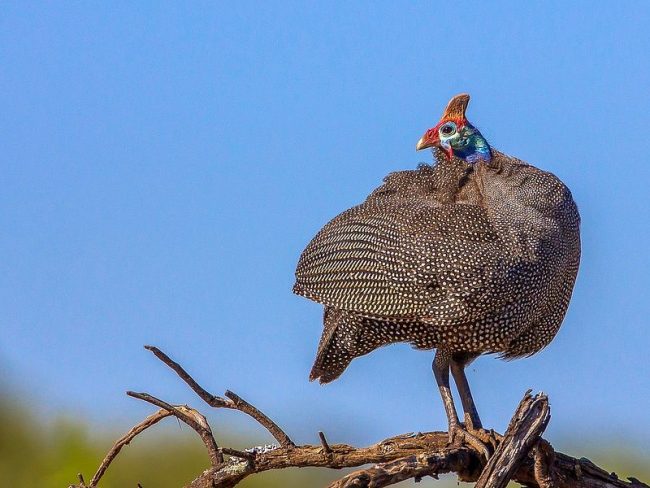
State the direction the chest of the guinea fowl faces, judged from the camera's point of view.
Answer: to the viewer's right
